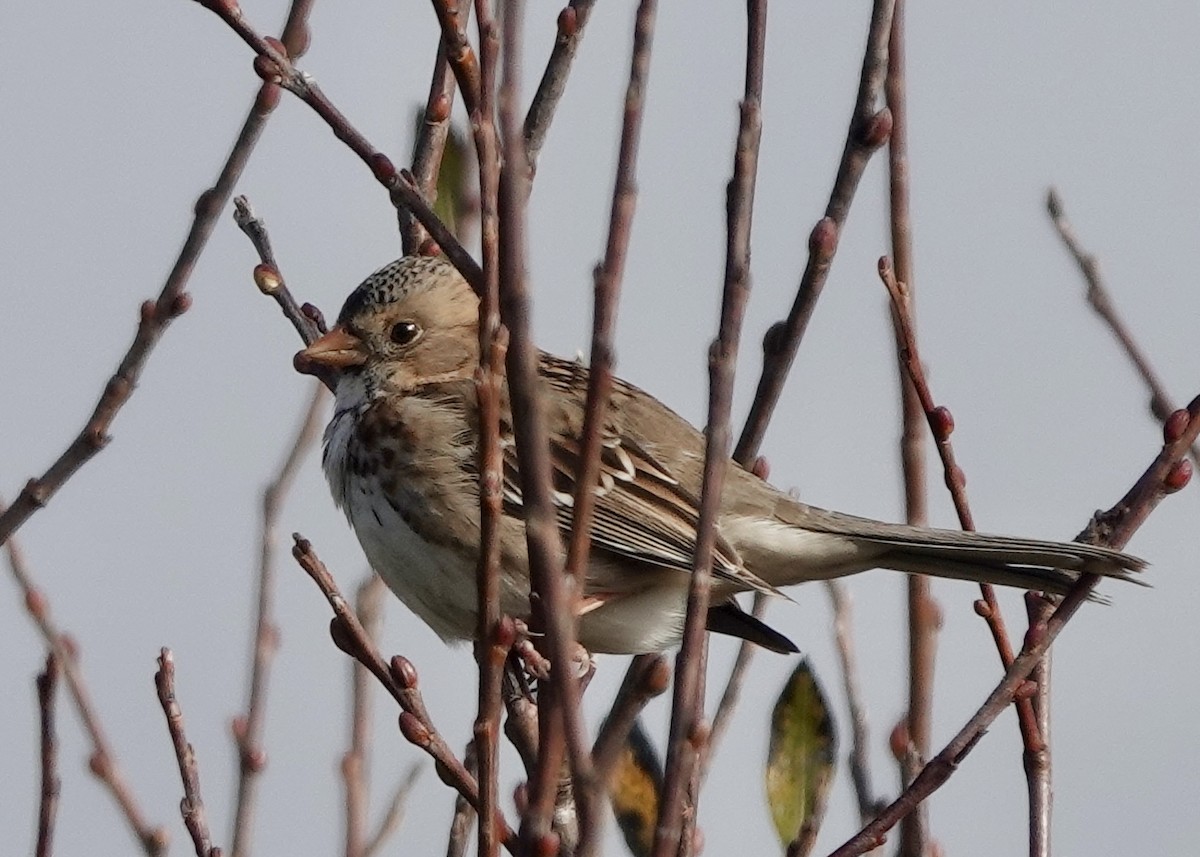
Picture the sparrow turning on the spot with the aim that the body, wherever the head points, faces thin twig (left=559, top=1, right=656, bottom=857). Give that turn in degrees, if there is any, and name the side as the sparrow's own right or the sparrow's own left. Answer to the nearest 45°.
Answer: approximately 90° to the sparrow's own left

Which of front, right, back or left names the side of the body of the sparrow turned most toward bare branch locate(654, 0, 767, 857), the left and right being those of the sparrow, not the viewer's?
left

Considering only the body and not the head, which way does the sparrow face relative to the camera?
to the viewer's left

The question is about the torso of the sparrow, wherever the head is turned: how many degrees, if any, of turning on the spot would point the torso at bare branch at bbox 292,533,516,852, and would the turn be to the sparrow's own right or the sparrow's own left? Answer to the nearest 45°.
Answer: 0° — it already faces it

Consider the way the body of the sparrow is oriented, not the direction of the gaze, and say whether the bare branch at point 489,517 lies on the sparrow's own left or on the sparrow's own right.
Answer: on the sparrow's own left

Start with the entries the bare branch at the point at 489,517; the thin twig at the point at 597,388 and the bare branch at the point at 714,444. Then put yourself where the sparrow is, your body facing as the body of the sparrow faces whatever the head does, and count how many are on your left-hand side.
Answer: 3

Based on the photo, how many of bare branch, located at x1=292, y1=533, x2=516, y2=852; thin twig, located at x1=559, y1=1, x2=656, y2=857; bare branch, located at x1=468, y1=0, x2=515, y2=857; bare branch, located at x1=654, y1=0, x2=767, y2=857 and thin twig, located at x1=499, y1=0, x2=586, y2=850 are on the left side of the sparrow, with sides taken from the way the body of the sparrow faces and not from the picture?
5
